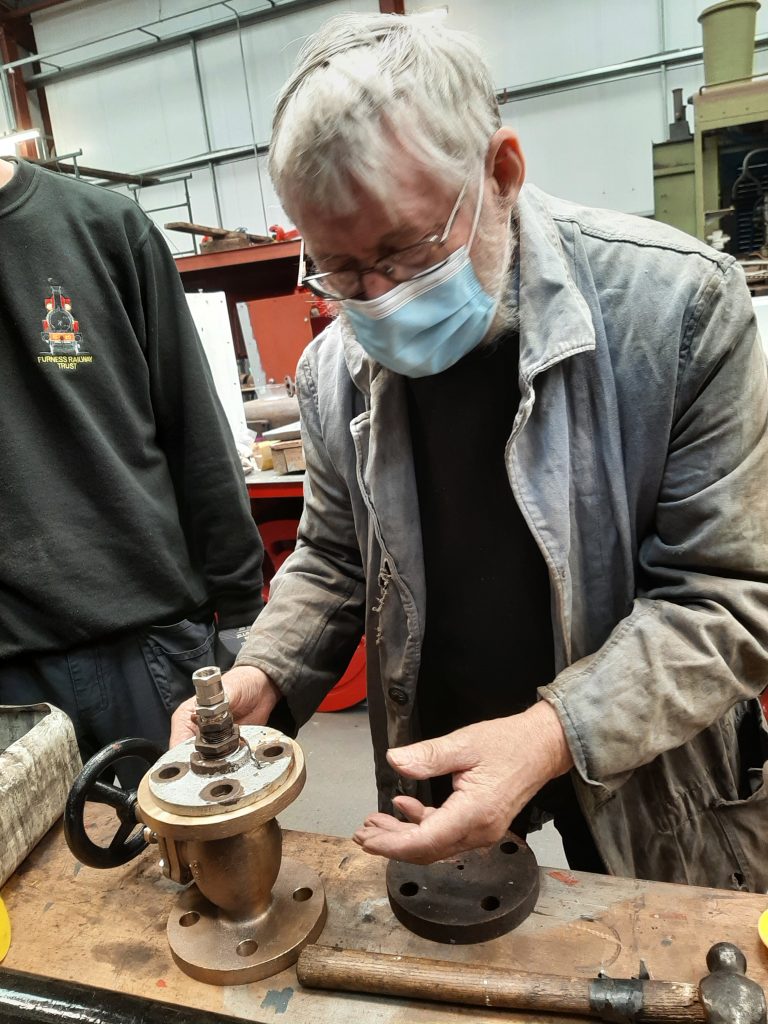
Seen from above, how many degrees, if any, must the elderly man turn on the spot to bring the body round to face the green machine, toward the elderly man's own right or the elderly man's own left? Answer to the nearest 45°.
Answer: approximately 180°

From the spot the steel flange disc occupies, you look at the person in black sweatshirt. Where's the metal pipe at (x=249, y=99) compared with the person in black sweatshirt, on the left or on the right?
right

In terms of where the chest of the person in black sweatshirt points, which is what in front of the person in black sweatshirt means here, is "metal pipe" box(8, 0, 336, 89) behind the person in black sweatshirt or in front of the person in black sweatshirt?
behind

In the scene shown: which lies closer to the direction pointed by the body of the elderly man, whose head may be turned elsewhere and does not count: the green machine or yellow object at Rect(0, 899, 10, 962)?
the yellow object

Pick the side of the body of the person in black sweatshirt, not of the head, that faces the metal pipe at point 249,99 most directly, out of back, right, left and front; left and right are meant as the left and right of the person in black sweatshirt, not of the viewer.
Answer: back

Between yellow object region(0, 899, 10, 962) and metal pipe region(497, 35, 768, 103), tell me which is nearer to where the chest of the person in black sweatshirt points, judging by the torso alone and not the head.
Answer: the yellow object

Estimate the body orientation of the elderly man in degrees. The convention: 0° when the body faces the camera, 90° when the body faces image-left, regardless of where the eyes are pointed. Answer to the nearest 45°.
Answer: approximately 45°

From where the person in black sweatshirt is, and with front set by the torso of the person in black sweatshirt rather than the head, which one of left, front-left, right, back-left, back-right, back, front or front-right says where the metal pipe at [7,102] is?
back
